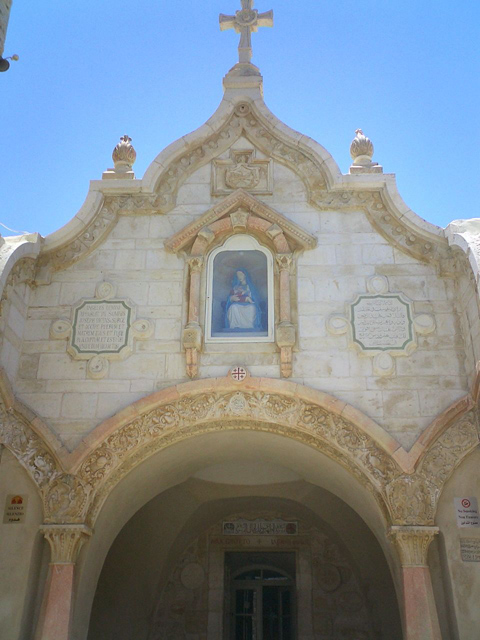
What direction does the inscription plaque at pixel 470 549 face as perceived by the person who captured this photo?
facing the viewer

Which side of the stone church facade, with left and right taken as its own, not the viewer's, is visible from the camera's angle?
front
